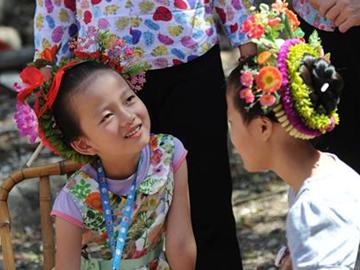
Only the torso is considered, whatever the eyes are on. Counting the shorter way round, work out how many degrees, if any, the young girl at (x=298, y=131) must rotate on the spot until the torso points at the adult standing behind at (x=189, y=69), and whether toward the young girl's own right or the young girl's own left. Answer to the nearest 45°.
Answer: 0° — they already face them

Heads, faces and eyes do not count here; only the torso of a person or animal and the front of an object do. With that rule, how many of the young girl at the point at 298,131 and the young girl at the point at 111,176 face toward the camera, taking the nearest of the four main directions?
1

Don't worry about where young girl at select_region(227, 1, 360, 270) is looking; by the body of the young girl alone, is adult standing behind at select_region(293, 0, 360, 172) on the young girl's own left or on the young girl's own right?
on the young girl's own right

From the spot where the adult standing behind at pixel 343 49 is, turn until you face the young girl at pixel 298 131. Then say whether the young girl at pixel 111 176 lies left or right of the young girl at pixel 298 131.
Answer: right

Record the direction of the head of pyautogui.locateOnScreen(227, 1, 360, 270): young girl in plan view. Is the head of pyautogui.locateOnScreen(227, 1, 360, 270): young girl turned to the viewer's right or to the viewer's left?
to the viewer's left

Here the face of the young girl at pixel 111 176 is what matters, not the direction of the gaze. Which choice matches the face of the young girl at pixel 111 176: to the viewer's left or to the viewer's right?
to the viewer's right
